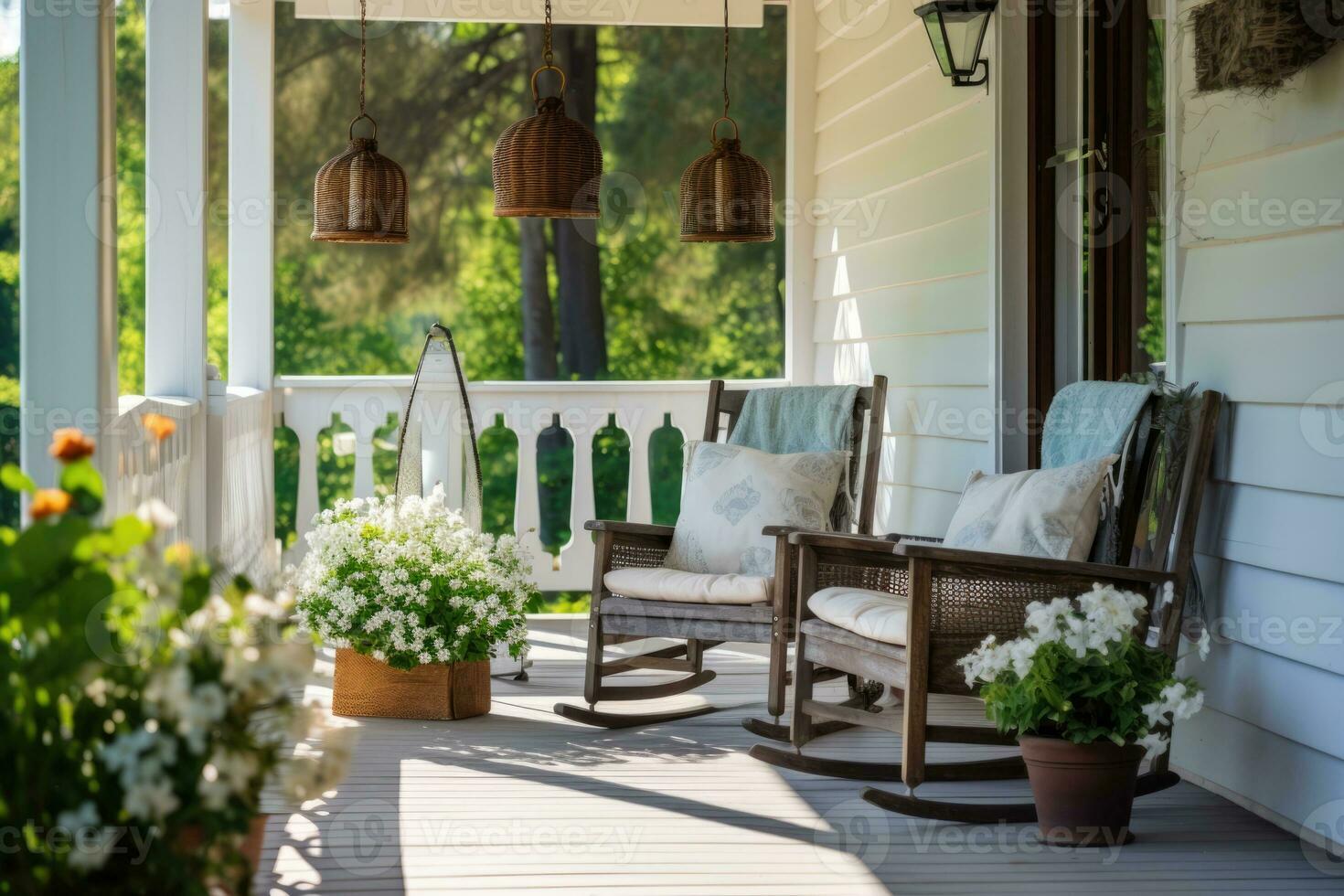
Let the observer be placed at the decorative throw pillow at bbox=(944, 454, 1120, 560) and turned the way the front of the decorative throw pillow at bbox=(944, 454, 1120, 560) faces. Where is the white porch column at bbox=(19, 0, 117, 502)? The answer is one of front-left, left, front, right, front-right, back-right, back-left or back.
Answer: front

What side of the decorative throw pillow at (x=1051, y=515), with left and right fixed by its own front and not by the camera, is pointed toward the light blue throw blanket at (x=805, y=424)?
right

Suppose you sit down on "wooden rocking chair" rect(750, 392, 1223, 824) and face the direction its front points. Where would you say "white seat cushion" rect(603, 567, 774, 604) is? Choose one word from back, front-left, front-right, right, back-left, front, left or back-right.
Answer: right

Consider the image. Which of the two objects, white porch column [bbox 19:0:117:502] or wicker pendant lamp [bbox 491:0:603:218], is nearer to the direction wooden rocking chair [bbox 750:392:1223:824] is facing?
the white porch column

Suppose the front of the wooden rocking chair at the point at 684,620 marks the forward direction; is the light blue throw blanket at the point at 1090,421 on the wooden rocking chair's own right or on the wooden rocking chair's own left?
on the wooden rocking chair's own left

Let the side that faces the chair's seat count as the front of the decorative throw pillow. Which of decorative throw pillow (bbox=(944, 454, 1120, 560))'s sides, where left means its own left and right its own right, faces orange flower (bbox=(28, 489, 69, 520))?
front

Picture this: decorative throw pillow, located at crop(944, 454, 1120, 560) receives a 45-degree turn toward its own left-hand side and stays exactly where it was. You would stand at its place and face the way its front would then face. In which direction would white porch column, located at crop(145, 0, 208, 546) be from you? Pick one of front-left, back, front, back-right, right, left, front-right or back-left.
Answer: right

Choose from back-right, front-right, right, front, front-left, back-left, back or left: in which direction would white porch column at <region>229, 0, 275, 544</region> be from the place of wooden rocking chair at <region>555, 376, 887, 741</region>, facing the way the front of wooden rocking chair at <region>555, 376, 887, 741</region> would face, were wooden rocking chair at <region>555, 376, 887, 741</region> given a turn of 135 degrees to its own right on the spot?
front-left

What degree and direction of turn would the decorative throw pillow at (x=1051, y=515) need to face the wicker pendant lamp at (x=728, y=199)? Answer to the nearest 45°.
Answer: approximately 90° to its right

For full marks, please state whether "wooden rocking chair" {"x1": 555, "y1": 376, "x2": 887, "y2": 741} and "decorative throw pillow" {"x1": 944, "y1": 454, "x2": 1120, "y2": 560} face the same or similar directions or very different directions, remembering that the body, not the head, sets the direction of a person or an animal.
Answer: same or similar directions

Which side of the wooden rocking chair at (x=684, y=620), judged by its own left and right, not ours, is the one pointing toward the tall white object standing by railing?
right

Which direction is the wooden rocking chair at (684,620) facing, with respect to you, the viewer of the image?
facing the viewer and to the left of the viewer

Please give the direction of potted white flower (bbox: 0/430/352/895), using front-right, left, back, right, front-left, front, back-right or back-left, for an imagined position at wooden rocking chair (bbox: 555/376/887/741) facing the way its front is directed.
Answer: front-left

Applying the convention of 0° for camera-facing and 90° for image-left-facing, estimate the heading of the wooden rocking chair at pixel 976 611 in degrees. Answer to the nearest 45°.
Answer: approximately 45°

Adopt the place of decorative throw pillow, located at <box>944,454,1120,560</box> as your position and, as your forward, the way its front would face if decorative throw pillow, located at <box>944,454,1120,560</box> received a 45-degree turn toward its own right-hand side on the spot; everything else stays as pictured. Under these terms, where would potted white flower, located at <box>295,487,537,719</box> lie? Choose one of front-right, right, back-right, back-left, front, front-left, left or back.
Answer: front

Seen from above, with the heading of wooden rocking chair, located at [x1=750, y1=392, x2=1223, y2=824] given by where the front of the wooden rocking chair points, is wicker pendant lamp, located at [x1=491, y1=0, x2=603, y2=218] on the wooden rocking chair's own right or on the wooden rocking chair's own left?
on the wooden rocking chair's own right

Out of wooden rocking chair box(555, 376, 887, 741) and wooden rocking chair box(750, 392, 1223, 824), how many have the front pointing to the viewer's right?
0
